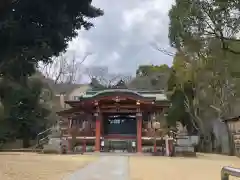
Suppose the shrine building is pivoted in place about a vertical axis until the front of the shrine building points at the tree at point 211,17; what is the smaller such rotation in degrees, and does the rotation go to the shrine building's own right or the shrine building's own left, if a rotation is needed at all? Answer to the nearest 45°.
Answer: approximately 90° to the shrine building's own left

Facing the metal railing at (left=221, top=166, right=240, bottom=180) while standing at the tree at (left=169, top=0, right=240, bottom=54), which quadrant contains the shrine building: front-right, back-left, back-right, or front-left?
back-right

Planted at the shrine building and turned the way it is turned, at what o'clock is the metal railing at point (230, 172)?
The metal railing is roughly at 12 o'clock from the shrine building.

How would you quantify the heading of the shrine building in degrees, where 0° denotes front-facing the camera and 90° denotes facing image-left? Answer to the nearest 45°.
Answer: approximately 0°

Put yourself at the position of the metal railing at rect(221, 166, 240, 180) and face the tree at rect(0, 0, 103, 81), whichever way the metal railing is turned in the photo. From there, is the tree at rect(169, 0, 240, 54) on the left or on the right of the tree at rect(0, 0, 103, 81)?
right

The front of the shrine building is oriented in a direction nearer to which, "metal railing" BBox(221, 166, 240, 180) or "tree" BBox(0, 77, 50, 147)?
the metal railing

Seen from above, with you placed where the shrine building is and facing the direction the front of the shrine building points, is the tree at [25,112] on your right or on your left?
on your right

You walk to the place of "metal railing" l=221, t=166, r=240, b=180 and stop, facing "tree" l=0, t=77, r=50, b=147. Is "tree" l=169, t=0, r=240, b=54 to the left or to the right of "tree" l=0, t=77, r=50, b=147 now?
right
